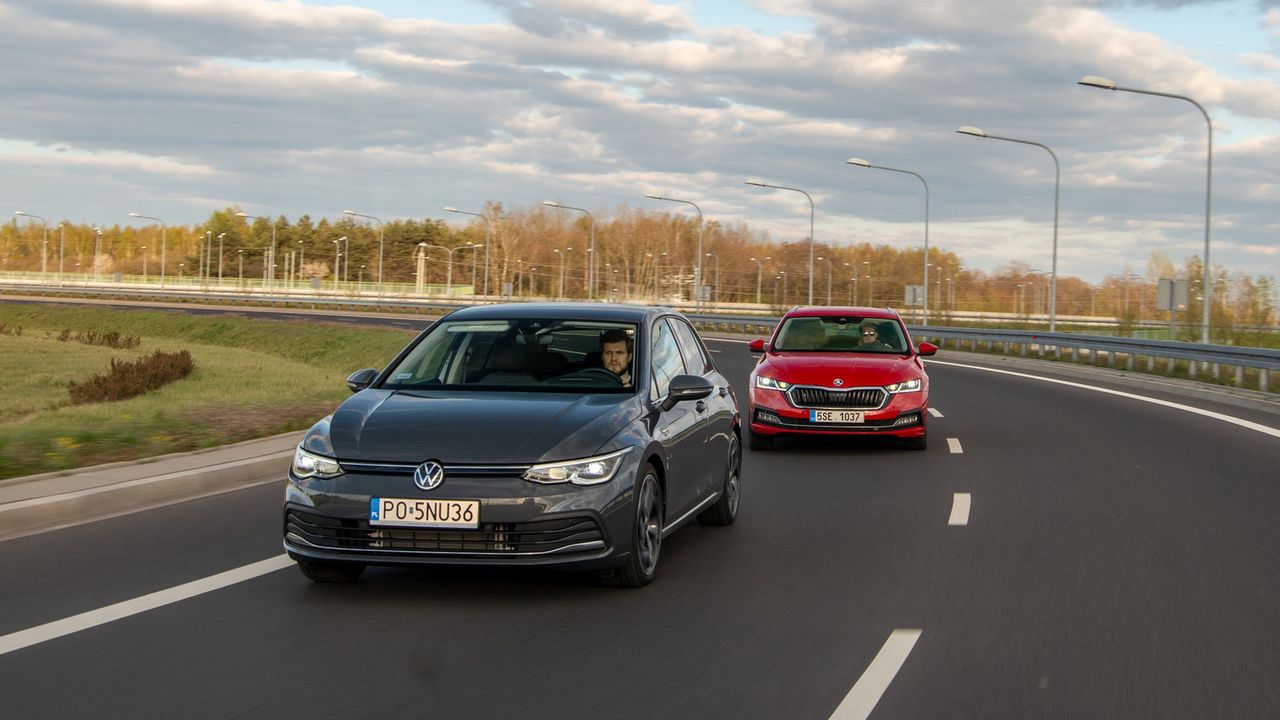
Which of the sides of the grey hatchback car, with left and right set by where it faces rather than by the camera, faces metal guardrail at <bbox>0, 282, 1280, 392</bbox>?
back

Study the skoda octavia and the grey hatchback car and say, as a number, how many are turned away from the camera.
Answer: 0

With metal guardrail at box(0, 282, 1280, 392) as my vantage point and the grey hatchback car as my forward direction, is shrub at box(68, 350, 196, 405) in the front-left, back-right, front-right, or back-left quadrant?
front-right

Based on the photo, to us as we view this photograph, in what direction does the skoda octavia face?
facing the viewer

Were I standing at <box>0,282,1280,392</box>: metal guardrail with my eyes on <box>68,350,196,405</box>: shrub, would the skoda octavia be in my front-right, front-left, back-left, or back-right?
front-left

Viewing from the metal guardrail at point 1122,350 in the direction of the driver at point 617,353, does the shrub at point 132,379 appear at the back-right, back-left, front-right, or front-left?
front-right

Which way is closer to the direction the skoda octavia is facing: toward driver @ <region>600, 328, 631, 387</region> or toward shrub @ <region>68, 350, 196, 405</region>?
the driver

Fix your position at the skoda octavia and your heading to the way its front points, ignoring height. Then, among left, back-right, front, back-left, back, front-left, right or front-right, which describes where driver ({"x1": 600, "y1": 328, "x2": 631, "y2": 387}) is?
front

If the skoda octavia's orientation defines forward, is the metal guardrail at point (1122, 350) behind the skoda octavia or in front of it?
behind

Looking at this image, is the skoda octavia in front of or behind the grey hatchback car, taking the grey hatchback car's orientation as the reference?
behind

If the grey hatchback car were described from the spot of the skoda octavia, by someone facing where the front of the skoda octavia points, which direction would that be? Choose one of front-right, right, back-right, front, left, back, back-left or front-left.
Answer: front

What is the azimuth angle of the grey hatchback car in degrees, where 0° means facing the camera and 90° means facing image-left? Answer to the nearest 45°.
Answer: approximately 45°

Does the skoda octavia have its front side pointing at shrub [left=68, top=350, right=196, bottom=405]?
no

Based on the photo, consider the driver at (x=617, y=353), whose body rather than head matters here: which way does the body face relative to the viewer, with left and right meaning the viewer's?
facing the viewer and to the left of the viewer

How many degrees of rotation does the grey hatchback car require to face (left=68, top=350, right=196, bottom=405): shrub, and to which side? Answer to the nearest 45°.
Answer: approximately 135° to its right

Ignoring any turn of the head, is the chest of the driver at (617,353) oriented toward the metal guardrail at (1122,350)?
no

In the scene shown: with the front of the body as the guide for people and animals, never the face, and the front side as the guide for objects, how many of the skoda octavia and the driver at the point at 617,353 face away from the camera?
0
